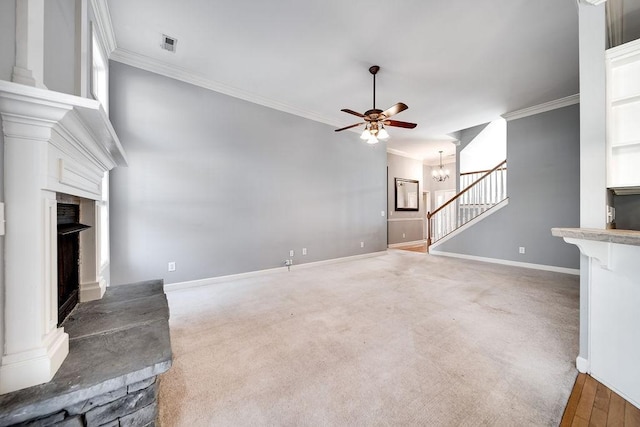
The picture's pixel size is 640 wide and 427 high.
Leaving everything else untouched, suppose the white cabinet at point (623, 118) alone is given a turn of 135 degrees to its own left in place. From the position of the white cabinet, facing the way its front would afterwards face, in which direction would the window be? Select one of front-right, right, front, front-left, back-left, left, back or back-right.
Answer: back-right

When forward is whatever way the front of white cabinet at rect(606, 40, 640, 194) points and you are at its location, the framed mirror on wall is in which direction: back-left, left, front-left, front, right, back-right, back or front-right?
right

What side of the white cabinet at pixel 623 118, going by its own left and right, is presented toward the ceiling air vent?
front

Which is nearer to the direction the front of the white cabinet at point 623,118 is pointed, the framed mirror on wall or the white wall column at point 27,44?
the white wall column

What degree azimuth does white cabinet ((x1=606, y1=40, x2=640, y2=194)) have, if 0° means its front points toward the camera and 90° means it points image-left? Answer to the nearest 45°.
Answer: approximately 45°

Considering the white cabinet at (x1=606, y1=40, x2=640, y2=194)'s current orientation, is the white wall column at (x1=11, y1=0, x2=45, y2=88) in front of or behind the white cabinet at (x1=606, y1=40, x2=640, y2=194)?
in front
